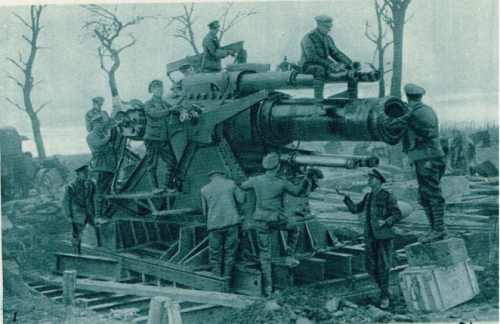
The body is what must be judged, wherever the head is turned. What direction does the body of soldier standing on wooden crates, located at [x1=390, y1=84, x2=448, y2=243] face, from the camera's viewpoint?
to the viewer's left

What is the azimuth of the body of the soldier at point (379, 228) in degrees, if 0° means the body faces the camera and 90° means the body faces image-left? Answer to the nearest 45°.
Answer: approximately 45°

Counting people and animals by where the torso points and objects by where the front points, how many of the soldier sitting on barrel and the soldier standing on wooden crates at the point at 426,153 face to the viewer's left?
1

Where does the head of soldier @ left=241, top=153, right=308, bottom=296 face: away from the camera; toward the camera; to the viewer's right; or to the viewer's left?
away from the camera

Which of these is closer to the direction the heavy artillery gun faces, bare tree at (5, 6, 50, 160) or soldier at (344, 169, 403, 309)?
the soldier

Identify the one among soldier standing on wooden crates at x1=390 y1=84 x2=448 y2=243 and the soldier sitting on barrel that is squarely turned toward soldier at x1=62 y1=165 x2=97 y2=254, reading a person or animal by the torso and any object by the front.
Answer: the soldier standing on wooden crates

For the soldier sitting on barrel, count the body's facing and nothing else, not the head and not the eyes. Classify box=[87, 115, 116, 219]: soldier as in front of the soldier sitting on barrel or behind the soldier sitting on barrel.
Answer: behind

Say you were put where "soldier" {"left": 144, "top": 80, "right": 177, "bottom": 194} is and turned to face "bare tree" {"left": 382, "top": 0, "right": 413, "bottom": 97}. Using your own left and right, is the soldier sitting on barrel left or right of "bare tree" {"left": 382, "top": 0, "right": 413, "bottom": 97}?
right
